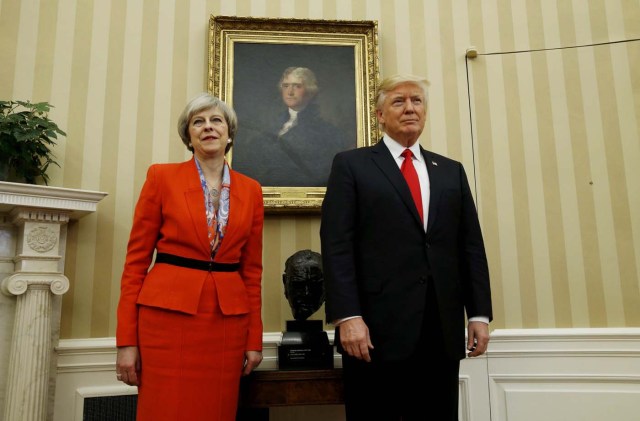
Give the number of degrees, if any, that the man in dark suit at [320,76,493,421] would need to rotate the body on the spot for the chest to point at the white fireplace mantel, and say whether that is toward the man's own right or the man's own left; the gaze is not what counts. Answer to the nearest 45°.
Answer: approximately 135° to the man's own right

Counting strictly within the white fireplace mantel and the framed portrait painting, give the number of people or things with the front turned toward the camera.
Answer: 2

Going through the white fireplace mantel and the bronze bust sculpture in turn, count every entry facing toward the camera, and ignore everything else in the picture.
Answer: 2

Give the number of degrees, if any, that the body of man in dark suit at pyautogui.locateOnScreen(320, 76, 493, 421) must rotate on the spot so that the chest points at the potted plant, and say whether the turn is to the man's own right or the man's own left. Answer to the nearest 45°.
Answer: approximately 135° to the man's own right

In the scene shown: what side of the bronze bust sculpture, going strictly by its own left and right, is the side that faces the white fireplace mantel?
right

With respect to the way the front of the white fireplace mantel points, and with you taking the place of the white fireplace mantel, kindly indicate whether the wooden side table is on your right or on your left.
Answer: on your left
